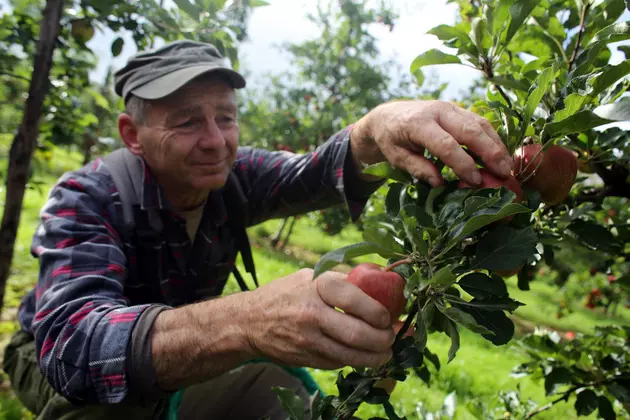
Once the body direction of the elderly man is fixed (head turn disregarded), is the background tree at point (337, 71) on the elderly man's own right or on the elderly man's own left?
on the elderly man's own left

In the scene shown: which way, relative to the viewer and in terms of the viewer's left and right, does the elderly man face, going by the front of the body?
facing the viewer and to the right of the viewer

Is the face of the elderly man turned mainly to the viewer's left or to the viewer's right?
to the viewer's right

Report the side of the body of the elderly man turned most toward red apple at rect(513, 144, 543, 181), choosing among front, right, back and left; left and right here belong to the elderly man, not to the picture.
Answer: front

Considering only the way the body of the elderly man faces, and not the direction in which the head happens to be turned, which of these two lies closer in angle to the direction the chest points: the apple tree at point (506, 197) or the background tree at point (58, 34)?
the apple tree

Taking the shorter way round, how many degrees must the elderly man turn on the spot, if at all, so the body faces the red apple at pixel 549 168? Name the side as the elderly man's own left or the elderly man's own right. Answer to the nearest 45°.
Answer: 0° — they already face it

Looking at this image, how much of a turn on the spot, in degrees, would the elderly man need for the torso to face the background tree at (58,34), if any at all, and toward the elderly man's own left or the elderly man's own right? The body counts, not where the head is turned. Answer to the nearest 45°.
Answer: approximately 180°
